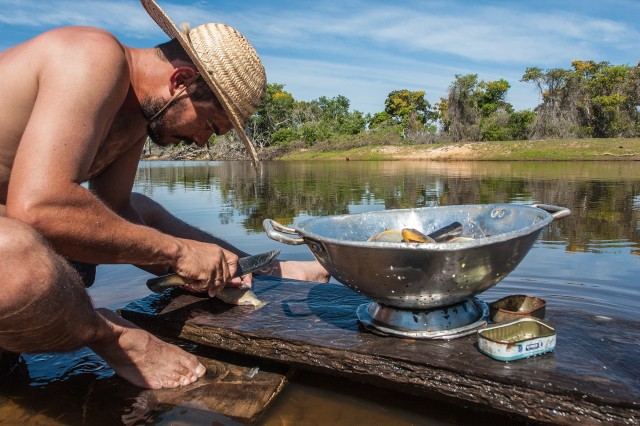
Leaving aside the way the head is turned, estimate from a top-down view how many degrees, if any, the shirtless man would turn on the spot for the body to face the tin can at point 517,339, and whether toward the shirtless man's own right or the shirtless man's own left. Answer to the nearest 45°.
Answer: approximately 45° to the shirtless man's own right

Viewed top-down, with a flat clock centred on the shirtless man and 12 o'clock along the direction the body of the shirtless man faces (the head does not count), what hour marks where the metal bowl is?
The metal bowl is roughly at 1 o'clock from the shirtless man.

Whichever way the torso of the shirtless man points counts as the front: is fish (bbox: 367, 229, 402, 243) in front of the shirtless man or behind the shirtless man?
in front

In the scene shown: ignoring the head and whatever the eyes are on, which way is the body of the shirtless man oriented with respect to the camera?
to the viewer's right

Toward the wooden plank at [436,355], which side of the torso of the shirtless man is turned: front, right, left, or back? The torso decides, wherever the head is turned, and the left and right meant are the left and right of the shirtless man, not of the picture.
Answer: front

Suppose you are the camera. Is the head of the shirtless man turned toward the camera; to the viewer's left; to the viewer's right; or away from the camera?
to the viewer's right

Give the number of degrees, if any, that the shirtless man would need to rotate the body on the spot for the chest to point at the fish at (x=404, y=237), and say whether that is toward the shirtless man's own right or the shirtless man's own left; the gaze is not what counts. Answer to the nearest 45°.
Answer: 0° — they already face it

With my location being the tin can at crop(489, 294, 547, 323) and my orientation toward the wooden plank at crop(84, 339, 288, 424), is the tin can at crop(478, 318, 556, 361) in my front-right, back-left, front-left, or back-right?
front-left

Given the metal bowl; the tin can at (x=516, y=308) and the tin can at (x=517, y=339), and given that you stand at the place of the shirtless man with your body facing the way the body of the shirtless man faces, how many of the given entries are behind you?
0

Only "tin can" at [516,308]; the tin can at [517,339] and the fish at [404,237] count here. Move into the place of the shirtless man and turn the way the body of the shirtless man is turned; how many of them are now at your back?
0

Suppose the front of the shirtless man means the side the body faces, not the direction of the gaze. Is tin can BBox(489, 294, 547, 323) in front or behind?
in front
